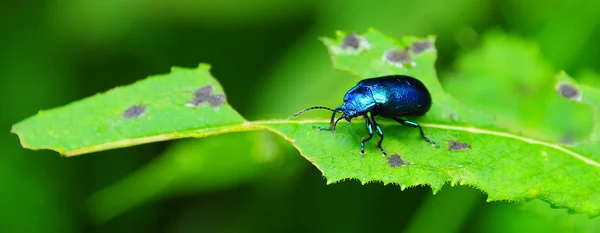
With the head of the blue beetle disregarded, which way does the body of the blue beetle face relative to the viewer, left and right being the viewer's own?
facing to the left of the viewer

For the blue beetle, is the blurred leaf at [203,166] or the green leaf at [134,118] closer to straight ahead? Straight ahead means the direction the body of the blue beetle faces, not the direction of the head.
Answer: the green leaf

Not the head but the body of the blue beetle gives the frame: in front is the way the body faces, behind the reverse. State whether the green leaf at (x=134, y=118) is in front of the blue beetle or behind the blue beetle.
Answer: in front

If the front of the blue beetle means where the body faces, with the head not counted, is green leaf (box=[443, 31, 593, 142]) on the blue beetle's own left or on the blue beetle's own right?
on the blue beetle's own right

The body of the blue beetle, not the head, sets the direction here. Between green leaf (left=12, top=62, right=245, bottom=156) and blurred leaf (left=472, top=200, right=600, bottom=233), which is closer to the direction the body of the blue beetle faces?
the green leaf
